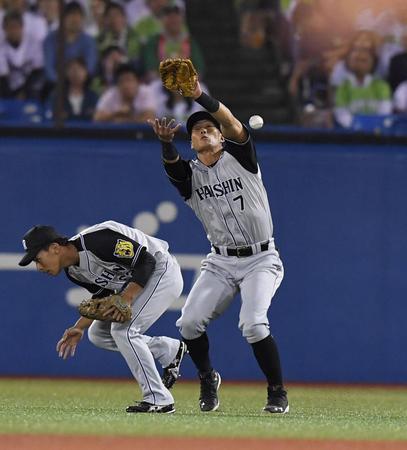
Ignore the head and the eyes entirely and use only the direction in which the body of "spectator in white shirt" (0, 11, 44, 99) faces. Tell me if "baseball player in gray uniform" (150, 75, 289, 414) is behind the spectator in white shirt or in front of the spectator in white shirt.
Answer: in front

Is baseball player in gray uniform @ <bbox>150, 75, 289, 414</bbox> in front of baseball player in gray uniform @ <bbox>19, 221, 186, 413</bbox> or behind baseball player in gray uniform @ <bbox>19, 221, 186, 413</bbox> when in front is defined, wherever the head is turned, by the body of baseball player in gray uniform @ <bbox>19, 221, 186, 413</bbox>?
behind

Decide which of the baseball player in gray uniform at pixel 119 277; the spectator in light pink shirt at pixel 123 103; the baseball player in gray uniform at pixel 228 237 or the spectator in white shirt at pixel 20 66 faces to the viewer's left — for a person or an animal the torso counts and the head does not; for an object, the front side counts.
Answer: the baseball player in gray uniform at pixel 119 277

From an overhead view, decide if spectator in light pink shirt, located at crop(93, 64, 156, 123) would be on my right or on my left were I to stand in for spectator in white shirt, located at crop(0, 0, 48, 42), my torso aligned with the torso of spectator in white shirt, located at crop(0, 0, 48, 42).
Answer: on my left

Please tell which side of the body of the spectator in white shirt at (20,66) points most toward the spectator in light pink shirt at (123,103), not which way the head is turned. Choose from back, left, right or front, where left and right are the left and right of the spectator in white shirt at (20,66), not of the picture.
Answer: left

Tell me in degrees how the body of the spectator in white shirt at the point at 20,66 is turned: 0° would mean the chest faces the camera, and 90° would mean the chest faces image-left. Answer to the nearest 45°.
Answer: approximately 0°

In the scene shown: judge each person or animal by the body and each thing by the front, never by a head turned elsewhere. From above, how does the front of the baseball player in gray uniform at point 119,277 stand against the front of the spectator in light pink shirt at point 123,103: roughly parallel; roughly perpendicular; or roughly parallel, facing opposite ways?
roughly perpendicular

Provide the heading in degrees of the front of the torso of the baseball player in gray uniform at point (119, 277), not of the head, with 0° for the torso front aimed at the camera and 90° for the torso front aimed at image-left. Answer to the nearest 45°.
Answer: approximately 90°

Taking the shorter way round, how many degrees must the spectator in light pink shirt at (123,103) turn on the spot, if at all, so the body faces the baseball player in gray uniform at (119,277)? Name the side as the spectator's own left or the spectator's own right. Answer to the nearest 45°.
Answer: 0° — they already face them

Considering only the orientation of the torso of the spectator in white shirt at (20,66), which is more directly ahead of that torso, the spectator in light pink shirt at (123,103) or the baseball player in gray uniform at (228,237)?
the baseball player in gray uniform

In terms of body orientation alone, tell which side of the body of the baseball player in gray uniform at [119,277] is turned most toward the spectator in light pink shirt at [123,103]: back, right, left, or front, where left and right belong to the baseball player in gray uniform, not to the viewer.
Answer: right

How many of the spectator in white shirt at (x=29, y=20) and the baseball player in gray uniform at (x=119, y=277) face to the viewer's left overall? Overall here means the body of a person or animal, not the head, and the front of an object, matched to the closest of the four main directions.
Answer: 1
